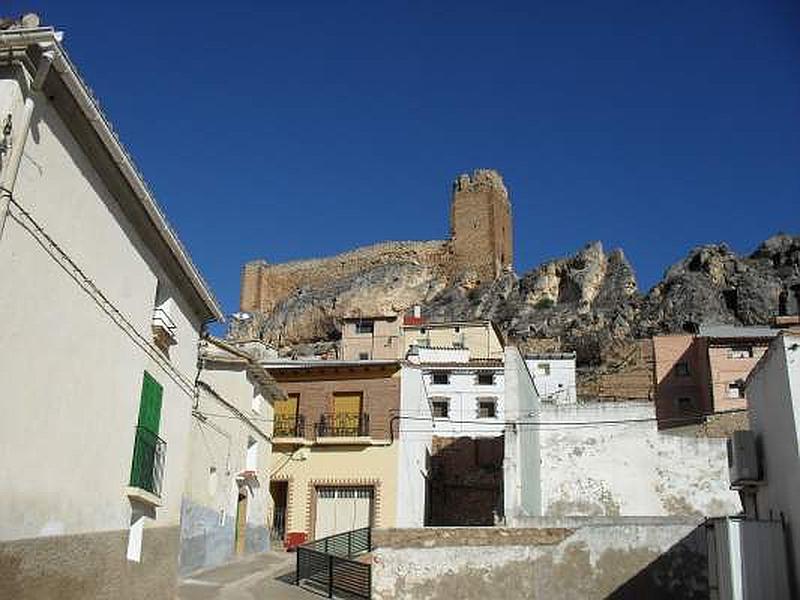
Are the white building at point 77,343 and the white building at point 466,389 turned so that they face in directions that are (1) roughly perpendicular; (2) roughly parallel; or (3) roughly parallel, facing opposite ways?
roughly perpendicular

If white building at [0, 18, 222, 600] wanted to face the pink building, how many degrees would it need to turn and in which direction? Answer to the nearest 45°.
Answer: approximately 90° to its left

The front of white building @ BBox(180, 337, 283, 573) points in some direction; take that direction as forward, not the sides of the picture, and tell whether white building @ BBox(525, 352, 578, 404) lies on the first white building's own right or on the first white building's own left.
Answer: on the first white building's own left

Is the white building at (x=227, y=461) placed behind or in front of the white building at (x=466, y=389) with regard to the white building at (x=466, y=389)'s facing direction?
in front

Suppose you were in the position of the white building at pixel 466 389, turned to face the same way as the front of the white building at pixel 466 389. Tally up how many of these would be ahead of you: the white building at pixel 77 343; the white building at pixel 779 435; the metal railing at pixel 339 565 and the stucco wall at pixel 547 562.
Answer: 4

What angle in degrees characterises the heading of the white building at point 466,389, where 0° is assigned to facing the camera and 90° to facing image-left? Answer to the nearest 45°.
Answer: approximately 0°

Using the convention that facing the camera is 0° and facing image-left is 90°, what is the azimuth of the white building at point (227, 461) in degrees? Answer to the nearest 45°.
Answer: approximately 315°

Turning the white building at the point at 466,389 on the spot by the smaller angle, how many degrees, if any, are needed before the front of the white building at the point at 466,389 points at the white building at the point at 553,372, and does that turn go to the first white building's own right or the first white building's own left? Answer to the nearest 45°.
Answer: approximately 135° to the first white building's own left

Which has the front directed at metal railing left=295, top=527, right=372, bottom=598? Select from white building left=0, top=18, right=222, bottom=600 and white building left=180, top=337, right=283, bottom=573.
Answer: white building left=180, top=337, right=283, bottom=573
